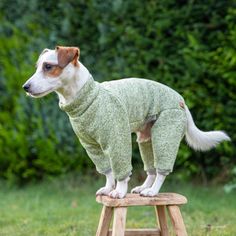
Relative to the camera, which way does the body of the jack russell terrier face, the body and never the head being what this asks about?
to the viewer's left
